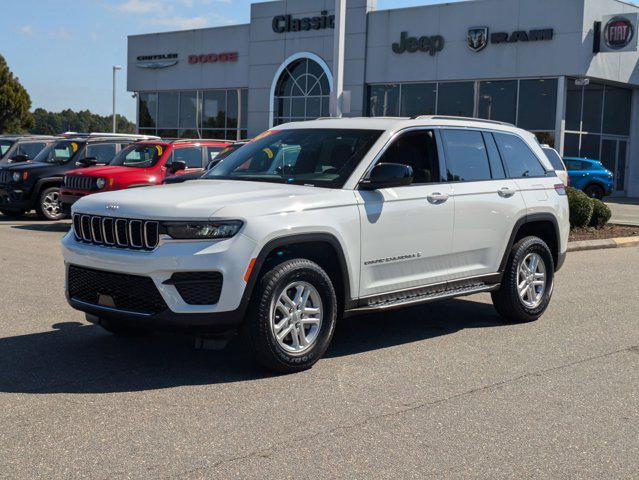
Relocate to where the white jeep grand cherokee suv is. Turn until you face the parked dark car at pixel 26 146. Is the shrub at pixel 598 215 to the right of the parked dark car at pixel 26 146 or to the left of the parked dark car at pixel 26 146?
right

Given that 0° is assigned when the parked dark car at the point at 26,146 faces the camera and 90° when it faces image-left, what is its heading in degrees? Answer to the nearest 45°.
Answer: approximately 45°

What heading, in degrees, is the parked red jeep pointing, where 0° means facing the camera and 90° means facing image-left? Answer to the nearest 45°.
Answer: approximately 45°

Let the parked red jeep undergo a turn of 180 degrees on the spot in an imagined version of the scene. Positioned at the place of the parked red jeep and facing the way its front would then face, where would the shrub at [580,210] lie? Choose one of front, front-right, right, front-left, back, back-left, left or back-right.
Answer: front-right

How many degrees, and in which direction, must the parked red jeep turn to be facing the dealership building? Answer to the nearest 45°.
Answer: approximately 180°

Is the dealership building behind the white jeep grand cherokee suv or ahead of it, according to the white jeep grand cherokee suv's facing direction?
behind

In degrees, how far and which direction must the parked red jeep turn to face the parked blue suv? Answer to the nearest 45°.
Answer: approximately 180°

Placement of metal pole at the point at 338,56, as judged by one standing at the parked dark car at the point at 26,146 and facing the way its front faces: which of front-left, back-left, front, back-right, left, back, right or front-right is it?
back-left
